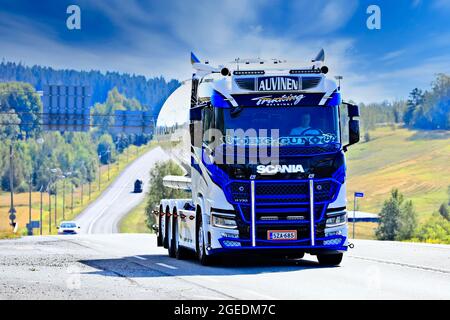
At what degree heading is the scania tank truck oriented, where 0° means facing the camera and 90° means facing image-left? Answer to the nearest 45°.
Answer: approximately 0°
